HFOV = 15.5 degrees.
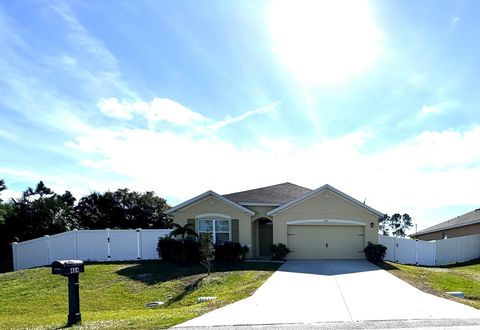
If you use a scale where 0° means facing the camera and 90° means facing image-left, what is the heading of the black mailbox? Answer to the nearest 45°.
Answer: approximately 45°

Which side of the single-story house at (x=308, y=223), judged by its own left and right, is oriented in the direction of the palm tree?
right

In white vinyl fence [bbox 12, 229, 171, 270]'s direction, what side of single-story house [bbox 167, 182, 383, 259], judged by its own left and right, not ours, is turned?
right

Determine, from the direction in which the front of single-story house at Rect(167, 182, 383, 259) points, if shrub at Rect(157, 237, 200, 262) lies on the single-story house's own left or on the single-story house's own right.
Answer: on the single-story house's own right

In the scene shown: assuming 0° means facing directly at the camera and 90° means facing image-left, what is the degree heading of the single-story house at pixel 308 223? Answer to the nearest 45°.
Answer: approximately 0°

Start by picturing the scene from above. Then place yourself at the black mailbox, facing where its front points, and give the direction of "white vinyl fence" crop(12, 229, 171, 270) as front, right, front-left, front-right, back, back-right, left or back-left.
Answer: back-right

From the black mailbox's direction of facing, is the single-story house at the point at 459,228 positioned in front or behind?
behind
